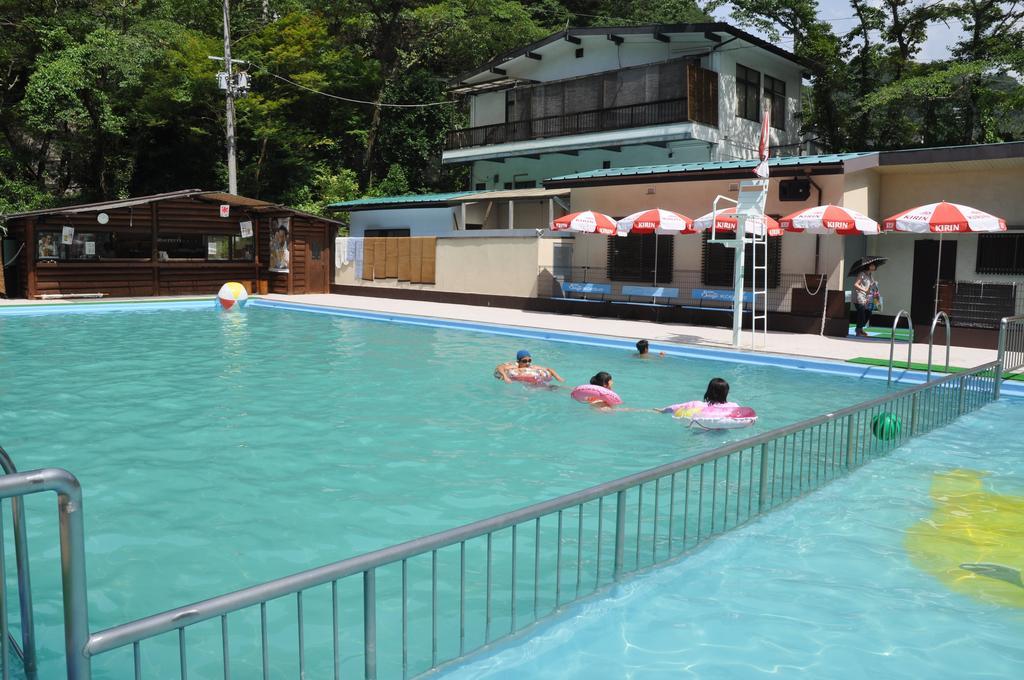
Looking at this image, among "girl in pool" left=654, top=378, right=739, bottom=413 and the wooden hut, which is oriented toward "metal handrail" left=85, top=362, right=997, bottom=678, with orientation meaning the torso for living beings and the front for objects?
the wooden hut

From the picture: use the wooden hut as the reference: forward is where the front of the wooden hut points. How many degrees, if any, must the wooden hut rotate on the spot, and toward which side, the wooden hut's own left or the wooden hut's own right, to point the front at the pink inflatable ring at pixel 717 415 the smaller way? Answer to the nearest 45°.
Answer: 0° — it already faces it

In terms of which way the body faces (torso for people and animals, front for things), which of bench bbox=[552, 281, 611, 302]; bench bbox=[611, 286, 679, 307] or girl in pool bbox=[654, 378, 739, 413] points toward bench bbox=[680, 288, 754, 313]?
the girl in pool

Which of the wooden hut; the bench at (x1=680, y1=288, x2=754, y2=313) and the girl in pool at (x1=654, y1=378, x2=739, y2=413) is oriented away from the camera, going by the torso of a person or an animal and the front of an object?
the girl in pool

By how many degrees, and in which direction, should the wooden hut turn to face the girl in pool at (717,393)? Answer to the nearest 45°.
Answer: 0° — it already faces them

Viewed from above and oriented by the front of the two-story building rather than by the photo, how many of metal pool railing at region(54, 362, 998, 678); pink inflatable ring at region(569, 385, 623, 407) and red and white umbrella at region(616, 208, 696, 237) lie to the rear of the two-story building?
0

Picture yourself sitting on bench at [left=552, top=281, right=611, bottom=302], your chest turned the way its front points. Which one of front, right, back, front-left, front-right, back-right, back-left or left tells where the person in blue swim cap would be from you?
front-left

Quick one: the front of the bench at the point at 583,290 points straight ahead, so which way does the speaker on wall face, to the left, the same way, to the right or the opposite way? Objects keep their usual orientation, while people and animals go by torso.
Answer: the same way

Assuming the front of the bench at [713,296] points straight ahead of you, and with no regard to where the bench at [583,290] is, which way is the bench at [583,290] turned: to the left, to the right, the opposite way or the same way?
the same way

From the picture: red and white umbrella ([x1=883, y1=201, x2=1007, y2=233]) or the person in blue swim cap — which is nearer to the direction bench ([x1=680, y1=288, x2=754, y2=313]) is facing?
the person in blue swim cap

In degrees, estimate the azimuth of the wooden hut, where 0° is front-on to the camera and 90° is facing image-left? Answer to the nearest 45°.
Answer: approximately 0°

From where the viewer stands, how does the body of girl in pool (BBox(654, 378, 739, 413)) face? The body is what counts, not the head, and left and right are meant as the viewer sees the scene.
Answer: facing away from the viewer

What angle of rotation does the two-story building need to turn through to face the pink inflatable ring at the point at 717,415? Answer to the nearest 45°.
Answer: approximately 45° to its left

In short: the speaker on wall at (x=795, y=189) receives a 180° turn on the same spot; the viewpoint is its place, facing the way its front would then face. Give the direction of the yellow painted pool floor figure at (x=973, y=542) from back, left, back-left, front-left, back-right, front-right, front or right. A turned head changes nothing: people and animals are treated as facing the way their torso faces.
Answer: back-right

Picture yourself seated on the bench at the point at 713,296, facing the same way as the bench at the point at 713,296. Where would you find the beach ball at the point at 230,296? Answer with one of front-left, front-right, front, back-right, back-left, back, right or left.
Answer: front-right

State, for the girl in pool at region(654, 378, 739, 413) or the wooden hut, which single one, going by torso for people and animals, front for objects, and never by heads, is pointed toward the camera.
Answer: the wooden hut

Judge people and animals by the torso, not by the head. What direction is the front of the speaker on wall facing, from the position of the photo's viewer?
facing the viewer and to the left of the viewer

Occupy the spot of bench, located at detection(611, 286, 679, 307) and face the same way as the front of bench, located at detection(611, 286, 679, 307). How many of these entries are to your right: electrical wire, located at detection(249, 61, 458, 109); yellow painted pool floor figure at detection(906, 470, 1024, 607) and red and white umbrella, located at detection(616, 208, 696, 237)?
1
